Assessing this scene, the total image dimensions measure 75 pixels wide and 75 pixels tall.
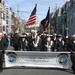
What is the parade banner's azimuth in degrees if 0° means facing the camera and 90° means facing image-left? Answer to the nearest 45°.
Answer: approximately 0°
